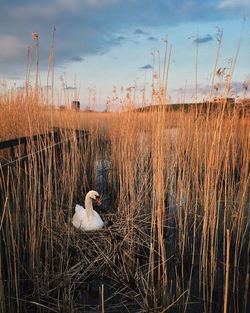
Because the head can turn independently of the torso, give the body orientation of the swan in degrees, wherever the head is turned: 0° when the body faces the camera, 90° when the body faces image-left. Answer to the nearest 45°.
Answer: approximately 315°
